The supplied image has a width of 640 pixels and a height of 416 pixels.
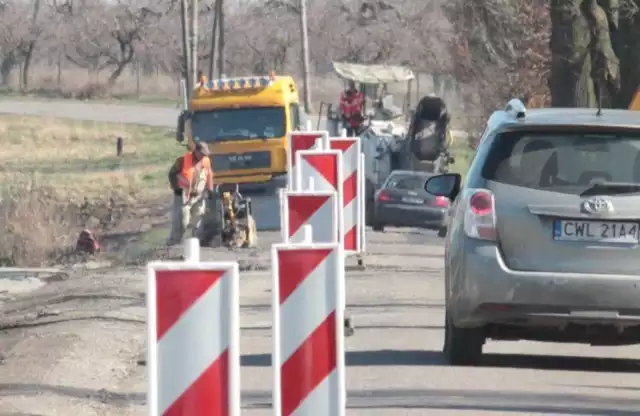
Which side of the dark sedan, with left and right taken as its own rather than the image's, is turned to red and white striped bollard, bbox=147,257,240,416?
back

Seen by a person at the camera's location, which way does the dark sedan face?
facing away from the viewer

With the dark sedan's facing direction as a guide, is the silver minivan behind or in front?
behind

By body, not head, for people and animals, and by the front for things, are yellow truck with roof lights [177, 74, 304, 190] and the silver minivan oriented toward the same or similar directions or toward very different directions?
very different directions

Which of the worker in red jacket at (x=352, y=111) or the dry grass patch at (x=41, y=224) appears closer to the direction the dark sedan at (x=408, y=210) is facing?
the worker in red jacket

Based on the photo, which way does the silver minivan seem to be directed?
away from the camera

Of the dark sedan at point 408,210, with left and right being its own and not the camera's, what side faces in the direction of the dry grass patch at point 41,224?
left

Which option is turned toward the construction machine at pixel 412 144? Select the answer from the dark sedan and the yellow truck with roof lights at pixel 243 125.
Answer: the dark sedan

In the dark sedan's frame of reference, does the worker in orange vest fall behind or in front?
behind
